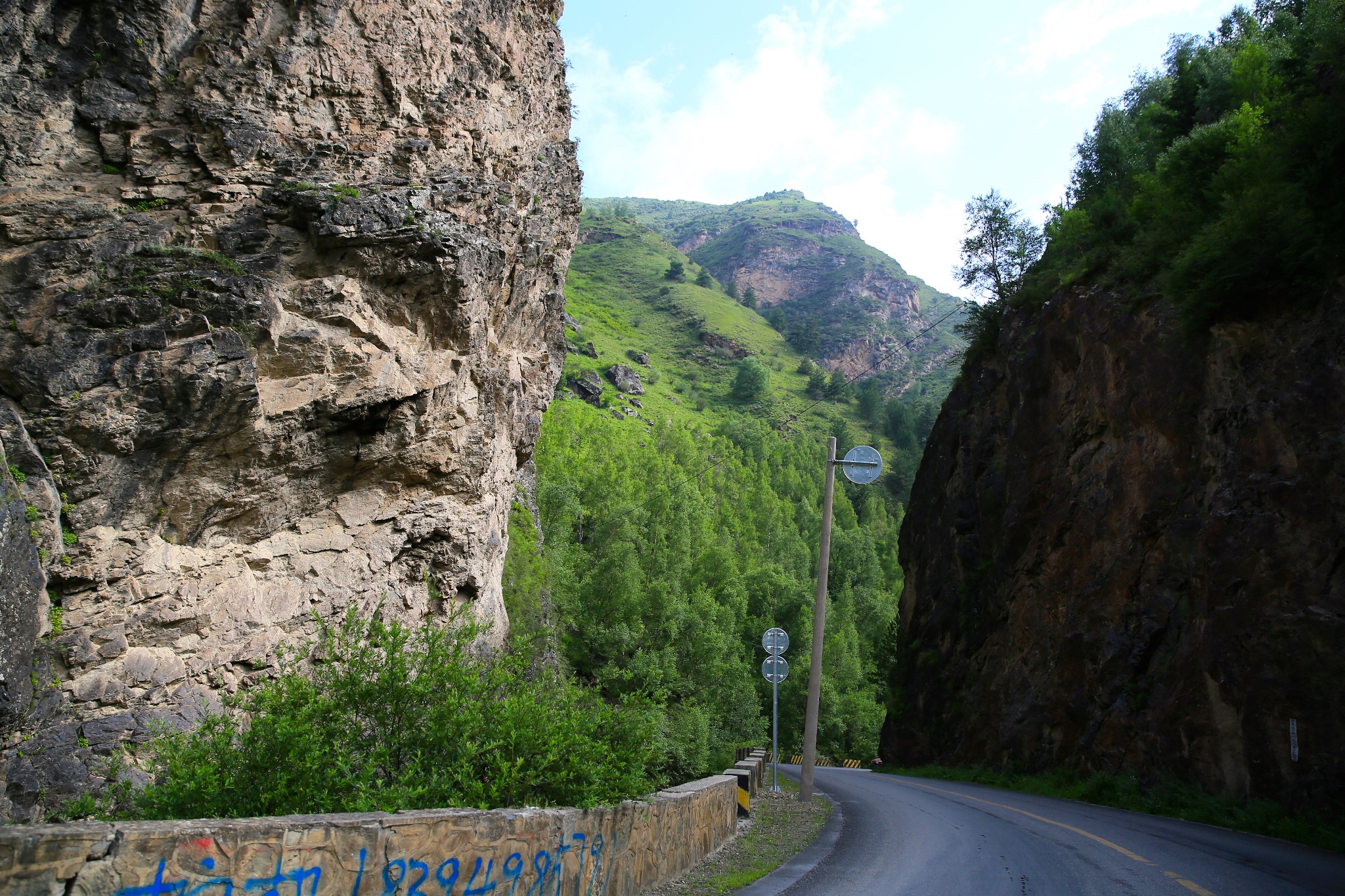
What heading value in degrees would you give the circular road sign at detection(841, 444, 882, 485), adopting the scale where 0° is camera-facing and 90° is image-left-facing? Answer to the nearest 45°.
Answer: approximately 180°

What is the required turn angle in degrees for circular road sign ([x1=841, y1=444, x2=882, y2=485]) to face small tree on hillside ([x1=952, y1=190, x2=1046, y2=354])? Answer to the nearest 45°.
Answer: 0° — it already faces it

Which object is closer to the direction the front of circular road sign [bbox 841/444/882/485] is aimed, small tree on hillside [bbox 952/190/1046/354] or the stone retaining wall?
the small tree on hillside

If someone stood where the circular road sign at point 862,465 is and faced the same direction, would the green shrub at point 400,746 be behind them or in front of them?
behind

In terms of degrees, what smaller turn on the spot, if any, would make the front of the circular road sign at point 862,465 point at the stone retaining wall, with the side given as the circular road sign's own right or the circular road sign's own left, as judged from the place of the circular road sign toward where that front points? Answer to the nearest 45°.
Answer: approximately 180°
